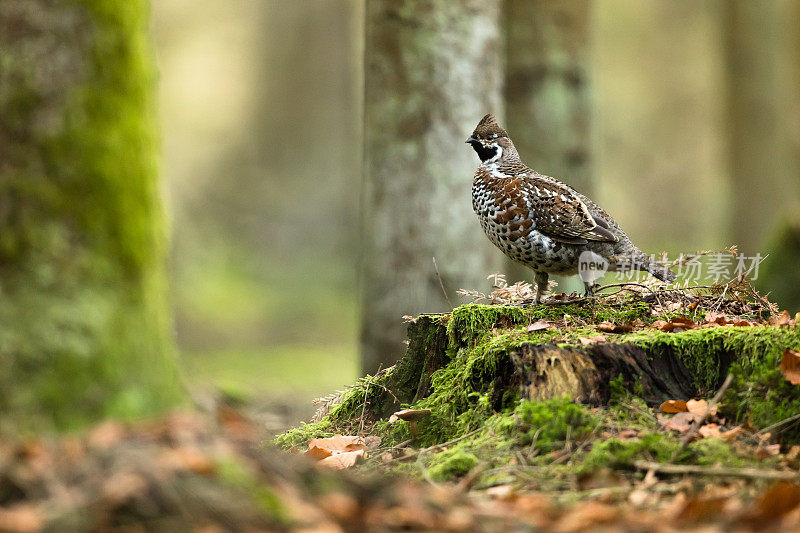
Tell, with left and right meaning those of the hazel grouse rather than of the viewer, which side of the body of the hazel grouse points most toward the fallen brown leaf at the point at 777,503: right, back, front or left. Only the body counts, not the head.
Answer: left

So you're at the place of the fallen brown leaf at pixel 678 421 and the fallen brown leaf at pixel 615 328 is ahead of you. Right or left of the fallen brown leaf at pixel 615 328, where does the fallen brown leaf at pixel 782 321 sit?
right

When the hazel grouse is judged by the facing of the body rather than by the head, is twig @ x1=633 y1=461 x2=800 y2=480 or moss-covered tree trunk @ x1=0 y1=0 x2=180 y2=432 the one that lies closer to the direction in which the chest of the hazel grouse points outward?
the moss-covered tree trunk

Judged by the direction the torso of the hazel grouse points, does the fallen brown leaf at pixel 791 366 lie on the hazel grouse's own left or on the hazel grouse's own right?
on the hazel grouse's own left

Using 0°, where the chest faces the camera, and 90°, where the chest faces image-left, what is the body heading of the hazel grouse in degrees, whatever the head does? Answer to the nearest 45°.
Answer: approximately 90°

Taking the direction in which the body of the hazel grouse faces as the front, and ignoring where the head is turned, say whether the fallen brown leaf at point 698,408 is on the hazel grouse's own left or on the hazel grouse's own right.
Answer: on the hazel grouse's own left

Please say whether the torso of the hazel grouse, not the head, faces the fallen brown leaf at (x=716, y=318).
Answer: no

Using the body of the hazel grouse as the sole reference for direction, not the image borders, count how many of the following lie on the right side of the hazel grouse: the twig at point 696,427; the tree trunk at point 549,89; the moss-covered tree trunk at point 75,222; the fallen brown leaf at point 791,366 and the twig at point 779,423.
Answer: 1

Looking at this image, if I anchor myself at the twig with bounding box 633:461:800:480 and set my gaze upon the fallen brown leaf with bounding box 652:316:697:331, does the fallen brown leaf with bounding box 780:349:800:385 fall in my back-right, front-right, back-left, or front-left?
front-right

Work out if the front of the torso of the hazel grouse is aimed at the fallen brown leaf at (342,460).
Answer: no

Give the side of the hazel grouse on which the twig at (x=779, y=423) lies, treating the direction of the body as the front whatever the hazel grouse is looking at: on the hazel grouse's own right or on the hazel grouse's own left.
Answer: on the hazel grouse's own left

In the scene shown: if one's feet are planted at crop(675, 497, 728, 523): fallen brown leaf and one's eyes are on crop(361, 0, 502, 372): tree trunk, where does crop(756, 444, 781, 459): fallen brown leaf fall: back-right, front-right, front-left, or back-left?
front-right

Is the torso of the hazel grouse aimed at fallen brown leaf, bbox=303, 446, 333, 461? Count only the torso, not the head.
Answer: no

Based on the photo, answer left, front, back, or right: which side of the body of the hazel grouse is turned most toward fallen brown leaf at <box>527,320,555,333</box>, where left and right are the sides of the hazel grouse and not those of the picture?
left

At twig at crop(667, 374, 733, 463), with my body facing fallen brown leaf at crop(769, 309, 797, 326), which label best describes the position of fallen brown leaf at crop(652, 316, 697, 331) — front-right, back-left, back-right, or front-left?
front-left

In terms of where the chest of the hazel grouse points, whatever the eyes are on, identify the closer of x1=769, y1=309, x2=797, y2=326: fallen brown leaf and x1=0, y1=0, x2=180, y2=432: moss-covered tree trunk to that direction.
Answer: the moss-covered tree trunk

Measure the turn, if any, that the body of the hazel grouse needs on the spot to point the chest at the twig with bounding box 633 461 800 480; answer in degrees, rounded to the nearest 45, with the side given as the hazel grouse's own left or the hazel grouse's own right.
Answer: approximately 90° to the hazel grouse's own left
